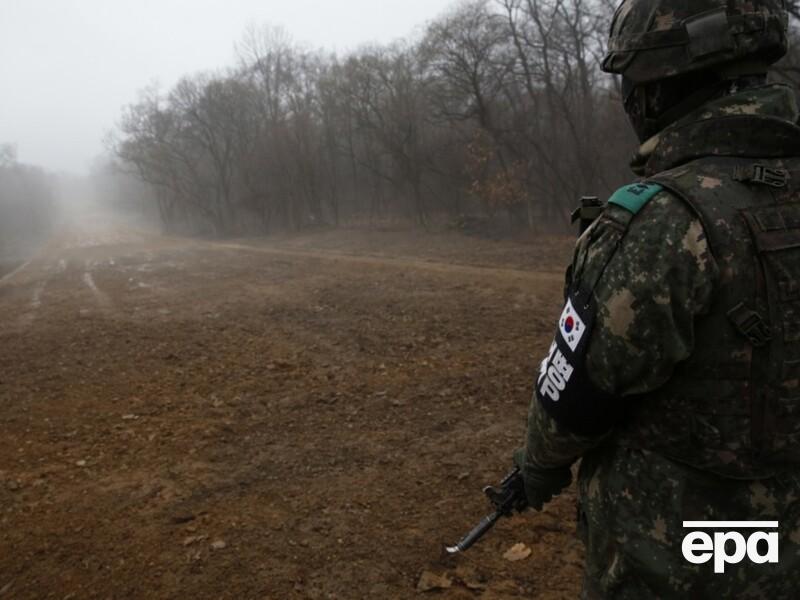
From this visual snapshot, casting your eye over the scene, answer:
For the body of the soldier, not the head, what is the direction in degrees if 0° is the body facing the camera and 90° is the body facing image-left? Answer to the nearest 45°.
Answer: approximately 135°

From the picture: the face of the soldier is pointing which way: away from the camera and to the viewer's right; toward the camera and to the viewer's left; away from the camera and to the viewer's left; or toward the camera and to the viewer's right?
away from the camera and to the viewer's left

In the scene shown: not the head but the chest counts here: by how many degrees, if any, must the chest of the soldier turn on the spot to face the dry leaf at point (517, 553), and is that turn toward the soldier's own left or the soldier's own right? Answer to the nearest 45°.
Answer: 0° — they already face it

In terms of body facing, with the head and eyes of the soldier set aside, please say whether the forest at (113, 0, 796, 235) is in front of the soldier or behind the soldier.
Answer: in front
